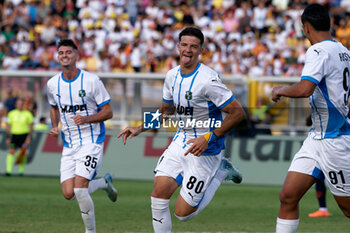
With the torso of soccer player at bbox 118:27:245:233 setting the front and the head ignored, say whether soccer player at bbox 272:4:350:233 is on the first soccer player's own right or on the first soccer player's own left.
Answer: on the first soccer player's own left

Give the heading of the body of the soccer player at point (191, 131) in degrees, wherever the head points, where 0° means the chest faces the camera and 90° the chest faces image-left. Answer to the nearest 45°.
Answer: approximately 45°

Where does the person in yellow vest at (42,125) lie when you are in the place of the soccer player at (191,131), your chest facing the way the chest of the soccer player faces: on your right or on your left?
on your right

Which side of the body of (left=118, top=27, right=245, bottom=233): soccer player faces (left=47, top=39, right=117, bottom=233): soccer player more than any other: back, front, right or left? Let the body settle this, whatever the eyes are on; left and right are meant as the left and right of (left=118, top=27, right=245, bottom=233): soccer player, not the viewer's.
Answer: right

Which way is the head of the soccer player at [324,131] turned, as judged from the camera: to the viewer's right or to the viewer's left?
to the viewer's left
